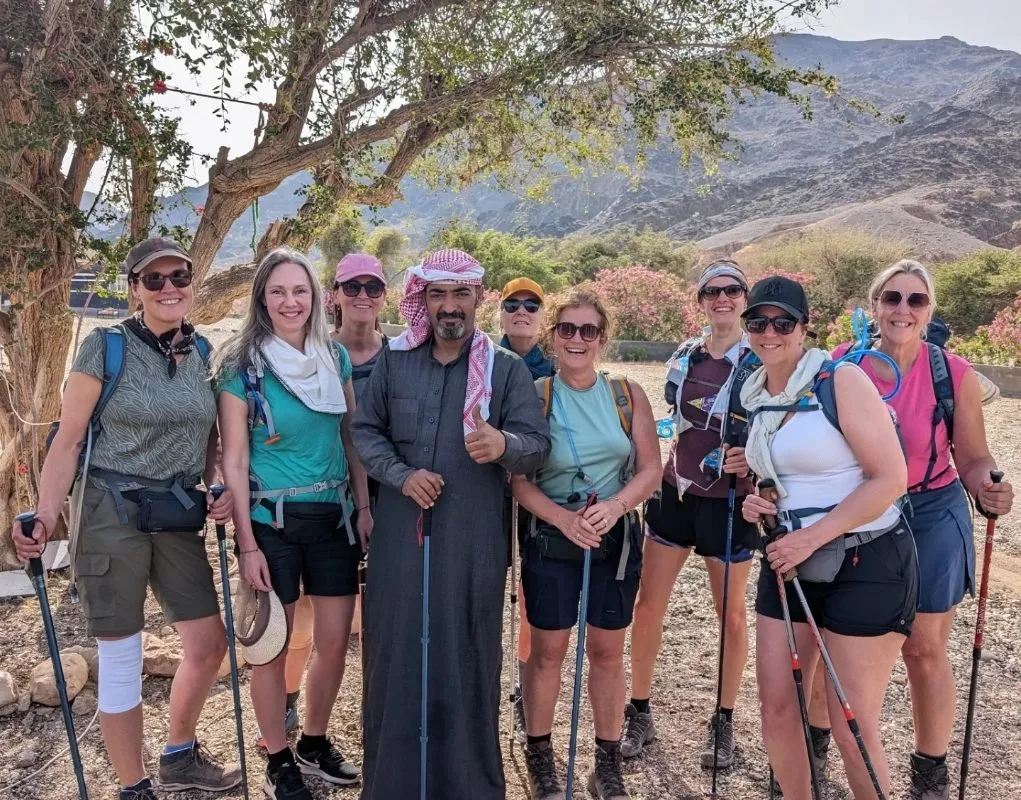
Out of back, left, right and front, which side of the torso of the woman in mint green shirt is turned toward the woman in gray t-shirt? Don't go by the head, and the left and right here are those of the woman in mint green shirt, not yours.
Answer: right

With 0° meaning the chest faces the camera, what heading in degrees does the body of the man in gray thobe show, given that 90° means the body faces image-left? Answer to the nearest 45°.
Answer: approximately 0°

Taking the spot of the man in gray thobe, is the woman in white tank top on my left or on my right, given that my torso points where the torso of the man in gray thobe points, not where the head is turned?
on my left

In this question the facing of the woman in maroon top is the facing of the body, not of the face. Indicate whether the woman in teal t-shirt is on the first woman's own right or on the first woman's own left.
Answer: on the first woman's own right

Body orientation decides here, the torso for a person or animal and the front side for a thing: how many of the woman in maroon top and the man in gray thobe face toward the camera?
2

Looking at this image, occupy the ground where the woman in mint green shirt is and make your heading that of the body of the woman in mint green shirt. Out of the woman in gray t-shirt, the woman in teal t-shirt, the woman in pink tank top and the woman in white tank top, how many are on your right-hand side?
2
